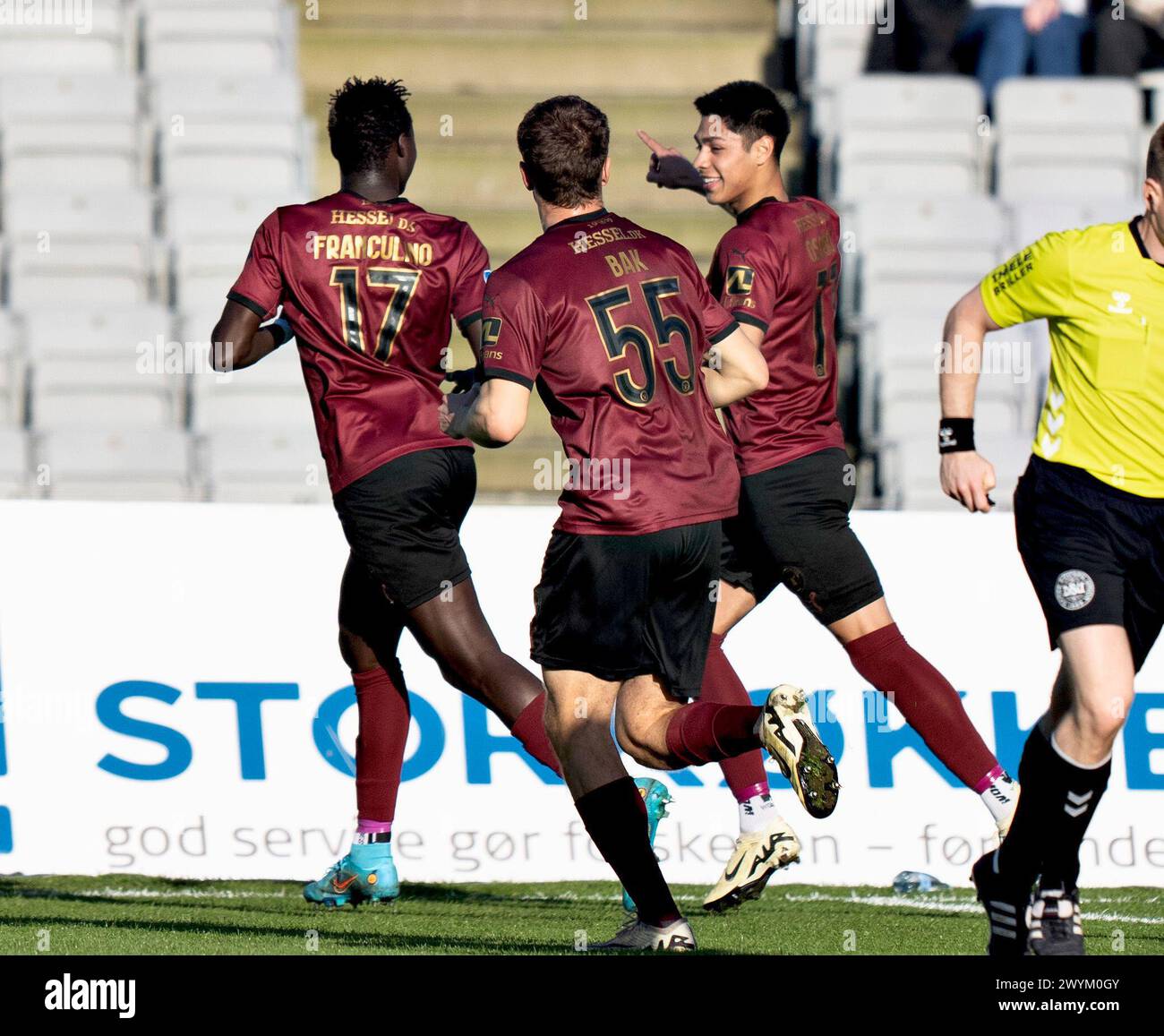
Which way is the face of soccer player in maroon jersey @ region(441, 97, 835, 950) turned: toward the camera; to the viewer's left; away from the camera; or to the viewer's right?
away from the camera

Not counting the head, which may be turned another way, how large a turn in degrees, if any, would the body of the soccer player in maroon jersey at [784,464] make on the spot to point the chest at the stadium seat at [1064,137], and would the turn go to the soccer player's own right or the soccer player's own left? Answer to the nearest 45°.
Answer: approximately 90° to the soccer player's own right

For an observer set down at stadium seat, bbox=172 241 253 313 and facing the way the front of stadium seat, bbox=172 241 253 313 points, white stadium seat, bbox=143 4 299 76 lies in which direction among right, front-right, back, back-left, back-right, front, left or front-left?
back

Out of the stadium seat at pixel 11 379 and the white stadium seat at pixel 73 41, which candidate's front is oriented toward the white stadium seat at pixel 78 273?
the white stadium seat at pixel 73 41

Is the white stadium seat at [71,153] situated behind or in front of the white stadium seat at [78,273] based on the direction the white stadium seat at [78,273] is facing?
behind

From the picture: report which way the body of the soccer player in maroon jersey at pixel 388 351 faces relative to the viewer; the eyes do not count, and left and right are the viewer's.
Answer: facing away from the viewer and to the left of the viewer

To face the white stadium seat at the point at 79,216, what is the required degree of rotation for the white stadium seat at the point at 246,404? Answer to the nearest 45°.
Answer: approximately 135° to its right

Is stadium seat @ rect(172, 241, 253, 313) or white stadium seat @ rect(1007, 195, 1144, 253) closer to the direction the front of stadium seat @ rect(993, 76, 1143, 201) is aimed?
the white stadium seat

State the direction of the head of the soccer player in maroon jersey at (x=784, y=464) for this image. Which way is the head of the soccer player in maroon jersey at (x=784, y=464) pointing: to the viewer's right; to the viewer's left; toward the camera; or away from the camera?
to the viewer's left
